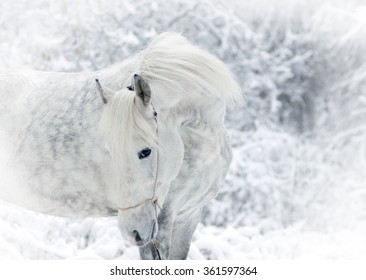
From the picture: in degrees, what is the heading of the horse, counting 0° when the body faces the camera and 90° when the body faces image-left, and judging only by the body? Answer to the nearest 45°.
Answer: approximately 270°
